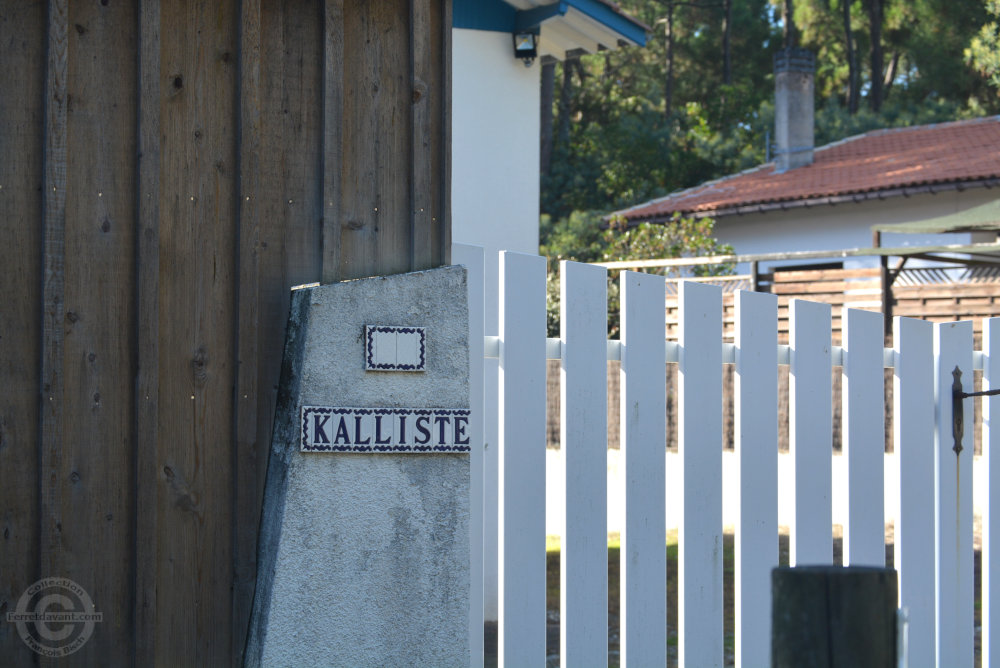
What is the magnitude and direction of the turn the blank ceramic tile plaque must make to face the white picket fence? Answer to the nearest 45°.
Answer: approximately 135° to its left

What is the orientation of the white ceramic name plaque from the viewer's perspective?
toward the camera

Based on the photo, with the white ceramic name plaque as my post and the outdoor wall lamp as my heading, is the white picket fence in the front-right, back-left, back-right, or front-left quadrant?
front-right

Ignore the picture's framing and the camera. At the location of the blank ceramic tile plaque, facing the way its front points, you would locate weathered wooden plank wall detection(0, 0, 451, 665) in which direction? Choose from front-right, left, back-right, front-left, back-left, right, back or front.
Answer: right

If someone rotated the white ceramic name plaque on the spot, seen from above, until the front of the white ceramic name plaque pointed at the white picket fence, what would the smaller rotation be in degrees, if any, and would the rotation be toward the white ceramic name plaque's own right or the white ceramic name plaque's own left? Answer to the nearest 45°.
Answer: approximately 135° to the white ceramic name plaque's own left

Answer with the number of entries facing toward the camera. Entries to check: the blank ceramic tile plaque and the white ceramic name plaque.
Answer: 2

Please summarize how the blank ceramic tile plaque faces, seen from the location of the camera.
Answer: facing the viewer

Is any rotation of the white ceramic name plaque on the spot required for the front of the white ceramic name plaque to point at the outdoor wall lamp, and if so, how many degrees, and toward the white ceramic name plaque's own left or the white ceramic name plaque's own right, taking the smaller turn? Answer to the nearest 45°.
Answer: approximately 180°

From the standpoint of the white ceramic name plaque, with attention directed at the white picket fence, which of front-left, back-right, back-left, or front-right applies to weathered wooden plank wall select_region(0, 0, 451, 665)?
back-left

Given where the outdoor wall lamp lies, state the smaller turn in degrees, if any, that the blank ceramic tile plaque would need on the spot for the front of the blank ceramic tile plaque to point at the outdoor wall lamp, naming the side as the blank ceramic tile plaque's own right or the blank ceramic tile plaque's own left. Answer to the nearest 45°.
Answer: approximately 180°

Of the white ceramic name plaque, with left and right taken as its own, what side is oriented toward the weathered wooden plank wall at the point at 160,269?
right
